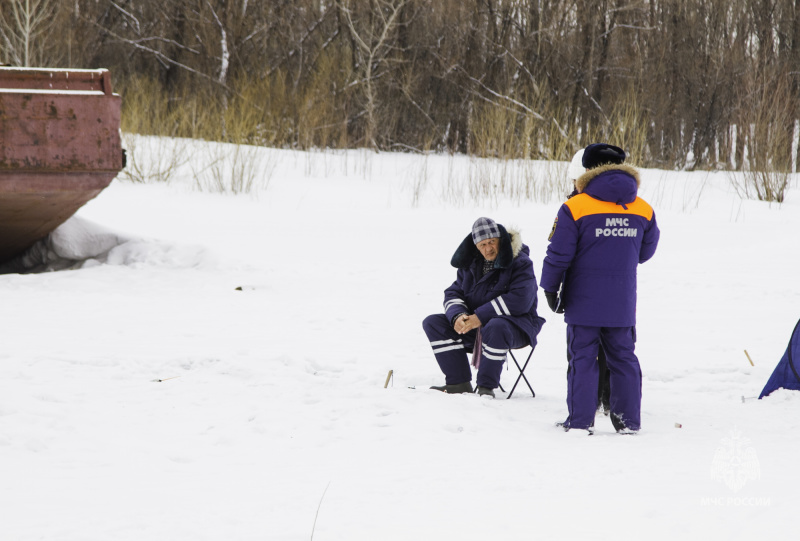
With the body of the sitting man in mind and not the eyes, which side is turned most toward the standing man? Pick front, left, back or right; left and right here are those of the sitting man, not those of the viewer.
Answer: left

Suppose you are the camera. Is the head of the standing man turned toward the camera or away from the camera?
away from the camera

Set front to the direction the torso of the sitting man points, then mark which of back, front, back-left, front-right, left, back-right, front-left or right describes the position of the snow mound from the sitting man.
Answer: right

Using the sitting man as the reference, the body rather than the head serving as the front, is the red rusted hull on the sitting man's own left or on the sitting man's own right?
on the sitting man's own right

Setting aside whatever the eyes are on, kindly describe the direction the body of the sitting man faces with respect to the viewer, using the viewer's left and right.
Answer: facing the viewer and to the left of the viewer

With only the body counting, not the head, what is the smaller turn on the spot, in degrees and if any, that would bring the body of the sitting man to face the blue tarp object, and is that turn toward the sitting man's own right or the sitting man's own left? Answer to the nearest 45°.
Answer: approximately 135° to the sitting man's own left

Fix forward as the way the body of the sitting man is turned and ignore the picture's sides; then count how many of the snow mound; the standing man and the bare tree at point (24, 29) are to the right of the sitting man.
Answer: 2

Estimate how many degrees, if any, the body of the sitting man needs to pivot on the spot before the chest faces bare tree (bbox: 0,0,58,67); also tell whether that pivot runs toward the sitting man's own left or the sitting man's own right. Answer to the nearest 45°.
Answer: approximately 90° to the sitting man's own right

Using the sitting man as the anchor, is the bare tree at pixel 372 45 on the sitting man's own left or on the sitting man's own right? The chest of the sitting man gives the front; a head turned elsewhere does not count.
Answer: on the sitting man's own right
